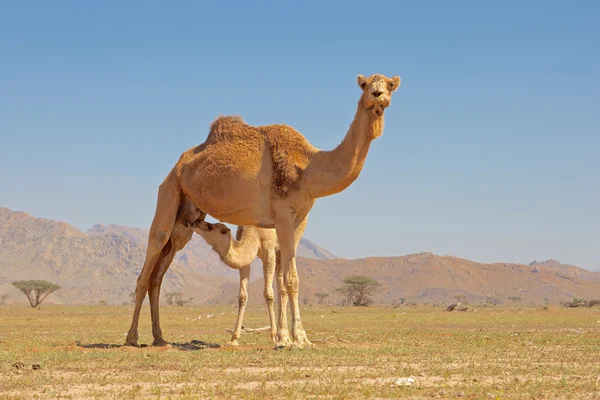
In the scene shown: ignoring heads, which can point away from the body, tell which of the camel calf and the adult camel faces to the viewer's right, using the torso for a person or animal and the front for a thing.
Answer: the adult camel

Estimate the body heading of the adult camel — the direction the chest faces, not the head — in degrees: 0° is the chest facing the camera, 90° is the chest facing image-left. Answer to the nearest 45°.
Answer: approximately 270°

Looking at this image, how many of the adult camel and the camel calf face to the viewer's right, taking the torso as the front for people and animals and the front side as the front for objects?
1

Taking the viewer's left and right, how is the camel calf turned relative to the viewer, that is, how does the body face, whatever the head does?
facing the viewer and to the left of the viewer

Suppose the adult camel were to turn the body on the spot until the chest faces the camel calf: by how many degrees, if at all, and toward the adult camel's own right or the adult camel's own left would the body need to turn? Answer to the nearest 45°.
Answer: approximately 90° to the adult camel's own left
